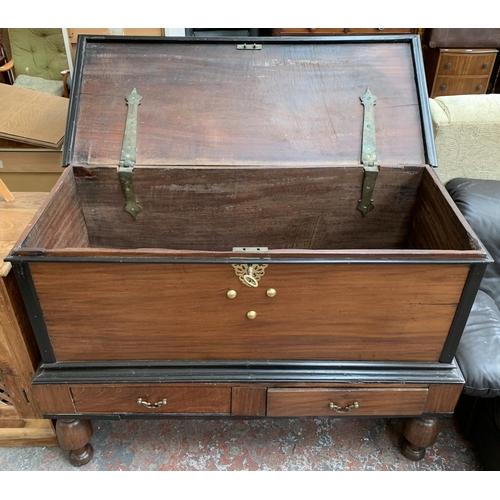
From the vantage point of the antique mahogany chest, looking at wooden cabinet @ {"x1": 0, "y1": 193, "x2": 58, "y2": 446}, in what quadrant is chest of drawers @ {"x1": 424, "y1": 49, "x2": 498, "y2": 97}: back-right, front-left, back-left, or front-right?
back-right

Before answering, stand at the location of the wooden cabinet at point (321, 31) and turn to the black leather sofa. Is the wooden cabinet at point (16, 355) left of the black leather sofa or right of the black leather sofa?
right

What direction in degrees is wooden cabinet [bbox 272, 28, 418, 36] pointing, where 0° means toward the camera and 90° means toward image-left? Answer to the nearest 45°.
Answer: approximately 0°

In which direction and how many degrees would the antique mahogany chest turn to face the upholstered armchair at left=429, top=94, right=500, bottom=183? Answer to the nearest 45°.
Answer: approximately 135° to its left

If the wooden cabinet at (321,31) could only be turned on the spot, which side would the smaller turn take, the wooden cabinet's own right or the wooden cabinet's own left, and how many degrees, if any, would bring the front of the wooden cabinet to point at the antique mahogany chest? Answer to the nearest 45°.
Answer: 0° — it already faces it

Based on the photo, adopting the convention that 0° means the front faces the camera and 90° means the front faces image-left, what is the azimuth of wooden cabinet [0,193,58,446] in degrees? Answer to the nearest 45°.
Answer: approximately 0°

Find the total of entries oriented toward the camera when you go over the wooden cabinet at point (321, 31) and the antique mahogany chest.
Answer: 2

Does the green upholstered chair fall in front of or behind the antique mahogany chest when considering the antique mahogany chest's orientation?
behind

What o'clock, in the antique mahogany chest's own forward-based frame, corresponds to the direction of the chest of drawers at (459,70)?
The chest of drawers is roughly at 7 o'clock from the antique mahogany chest.

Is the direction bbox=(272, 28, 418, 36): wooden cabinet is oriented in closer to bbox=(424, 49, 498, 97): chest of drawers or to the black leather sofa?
the black leather sofa
